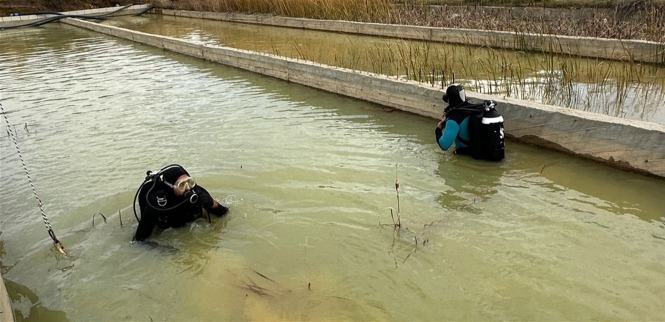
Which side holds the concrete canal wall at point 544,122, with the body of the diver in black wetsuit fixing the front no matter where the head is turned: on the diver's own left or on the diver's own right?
on the diver's own left

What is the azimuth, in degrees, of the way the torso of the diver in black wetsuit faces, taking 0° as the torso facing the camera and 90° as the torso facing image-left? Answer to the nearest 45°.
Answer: approximately 315°
